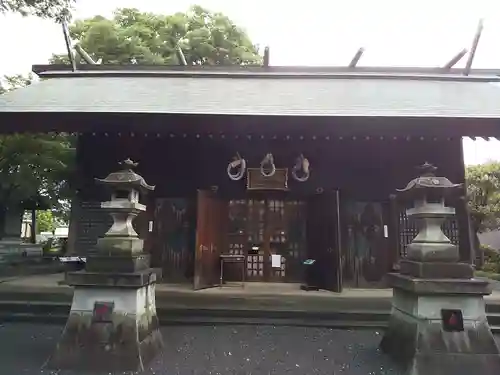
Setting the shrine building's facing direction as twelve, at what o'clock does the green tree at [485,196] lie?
The green tree is roughly at 8 o'clock from the shrine building.

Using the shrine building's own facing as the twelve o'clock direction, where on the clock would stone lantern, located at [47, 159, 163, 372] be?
The stone lantern is roughly at 1 o'clock from the shrine building.

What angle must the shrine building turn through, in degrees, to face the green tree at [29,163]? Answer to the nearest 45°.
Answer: approximately 90° to its right

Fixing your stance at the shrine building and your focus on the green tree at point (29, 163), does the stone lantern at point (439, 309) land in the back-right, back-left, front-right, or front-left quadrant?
back-left

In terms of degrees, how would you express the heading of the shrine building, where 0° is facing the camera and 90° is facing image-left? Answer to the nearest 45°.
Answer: approximately 0°
